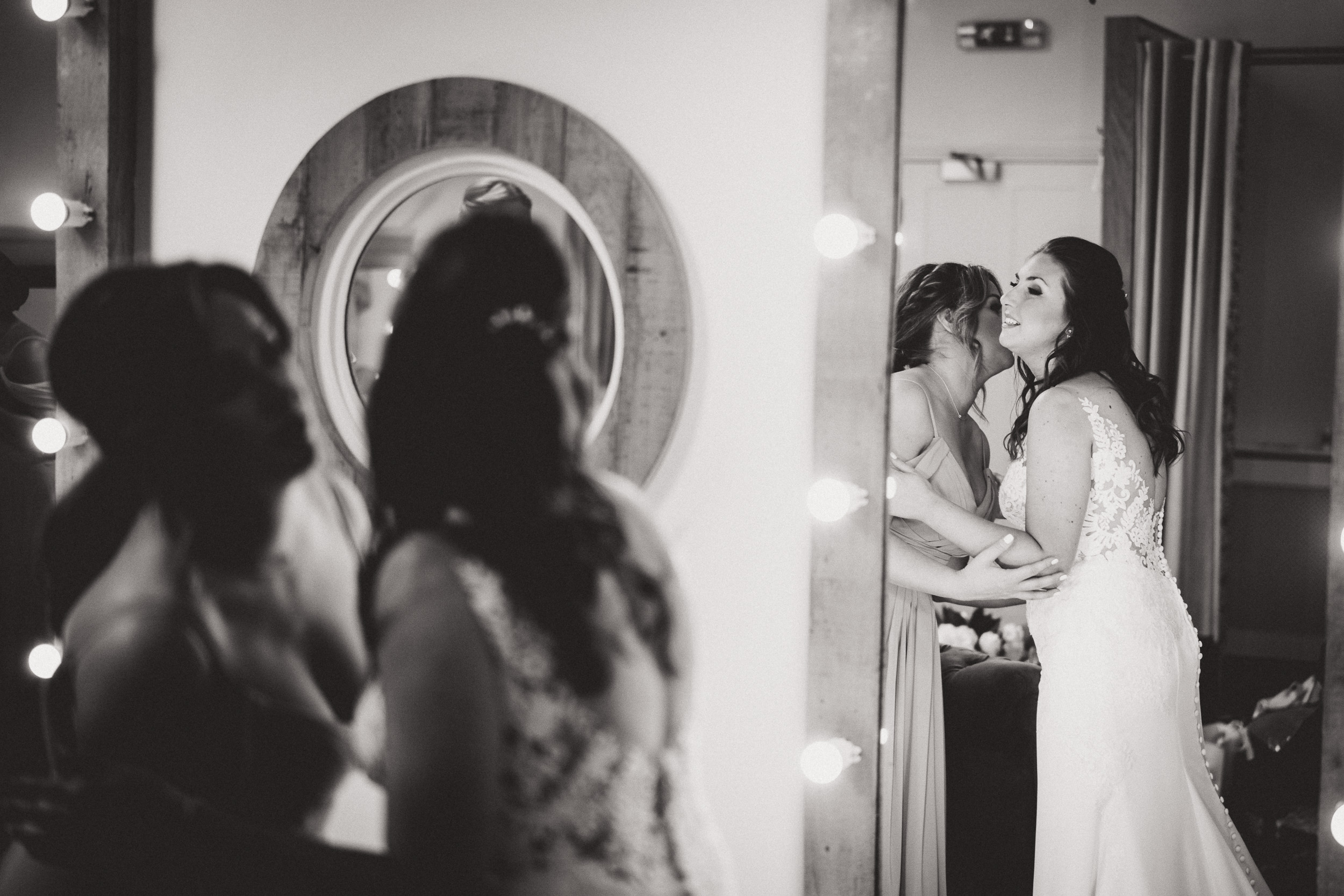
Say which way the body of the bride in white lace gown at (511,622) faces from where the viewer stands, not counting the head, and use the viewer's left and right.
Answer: facing away from the viewer and to the left of the viewer

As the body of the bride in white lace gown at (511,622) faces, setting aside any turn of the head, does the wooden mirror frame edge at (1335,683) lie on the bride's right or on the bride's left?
on the bride's right
